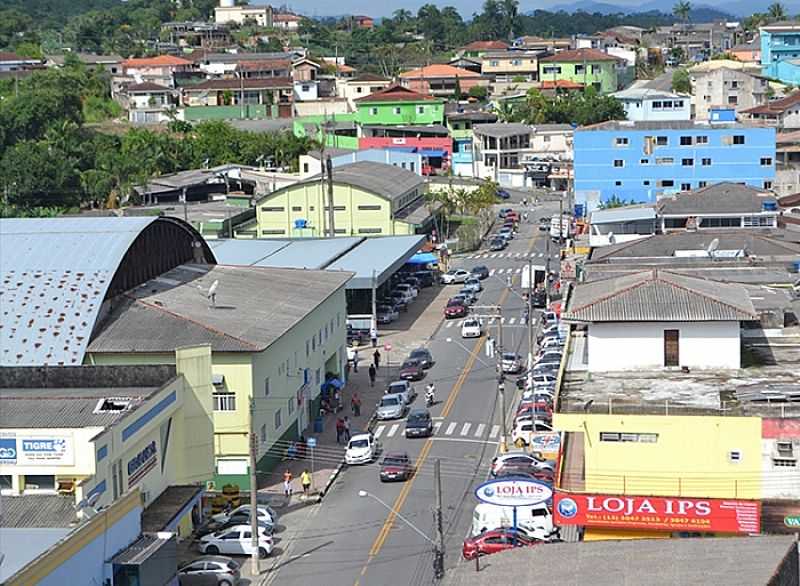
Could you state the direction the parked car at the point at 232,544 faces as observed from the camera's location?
facing to the left of the viewer

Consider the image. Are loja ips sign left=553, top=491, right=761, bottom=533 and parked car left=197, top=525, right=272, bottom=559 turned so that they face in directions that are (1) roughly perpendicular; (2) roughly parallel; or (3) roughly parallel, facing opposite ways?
roughly perpendicular

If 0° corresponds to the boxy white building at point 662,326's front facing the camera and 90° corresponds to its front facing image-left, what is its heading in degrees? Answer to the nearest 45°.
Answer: approximately 0°

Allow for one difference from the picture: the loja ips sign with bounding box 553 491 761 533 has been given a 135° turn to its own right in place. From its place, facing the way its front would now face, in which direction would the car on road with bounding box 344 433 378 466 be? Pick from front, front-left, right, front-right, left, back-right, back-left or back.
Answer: front

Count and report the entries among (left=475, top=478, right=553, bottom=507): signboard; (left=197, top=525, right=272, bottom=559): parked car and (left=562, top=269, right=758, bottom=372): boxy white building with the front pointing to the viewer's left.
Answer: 1

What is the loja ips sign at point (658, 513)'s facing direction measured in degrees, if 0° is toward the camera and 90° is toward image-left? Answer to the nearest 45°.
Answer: approximately 0°

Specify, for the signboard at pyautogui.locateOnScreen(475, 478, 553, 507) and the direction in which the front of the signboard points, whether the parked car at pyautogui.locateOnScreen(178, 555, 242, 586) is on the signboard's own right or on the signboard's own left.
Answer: on the signboard's own right

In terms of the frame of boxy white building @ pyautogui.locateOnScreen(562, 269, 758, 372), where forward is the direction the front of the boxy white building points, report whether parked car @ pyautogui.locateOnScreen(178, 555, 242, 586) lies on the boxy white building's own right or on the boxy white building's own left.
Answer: on the boxy white building's own right

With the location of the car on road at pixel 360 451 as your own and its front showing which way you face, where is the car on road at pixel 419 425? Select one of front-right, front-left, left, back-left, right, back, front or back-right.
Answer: back

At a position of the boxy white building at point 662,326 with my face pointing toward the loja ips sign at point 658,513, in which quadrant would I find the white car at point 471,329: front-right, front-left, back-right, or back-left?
back-right

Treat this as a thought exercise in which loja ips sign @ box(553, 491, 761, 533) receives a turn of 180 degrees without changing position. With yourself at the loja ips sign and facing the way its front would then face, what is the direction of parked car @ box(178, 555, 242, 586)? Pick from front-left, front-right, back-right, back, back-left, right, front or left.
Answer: left

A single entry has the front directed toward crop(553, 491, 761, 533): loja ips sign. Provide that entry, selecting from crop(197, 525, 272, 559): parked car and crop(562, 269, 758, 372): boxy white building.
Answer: the boxy white building
